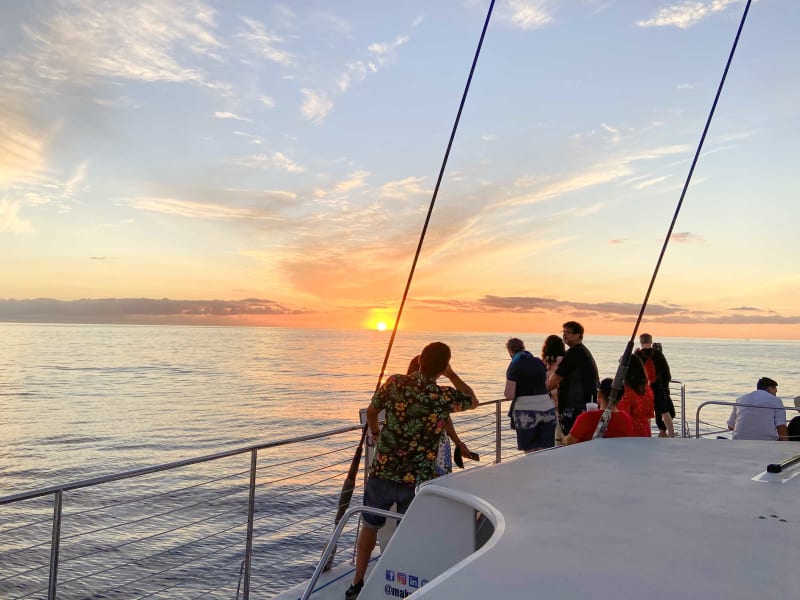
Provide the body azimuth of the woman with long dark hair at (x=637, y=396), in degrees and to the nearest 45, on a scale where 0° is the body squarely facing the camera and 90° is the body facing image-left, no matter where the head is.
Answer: approximately 180°

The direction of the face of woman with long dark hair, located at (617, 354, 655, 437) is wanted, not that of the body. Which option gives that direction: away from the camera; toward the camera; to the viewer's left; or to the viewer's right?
away from the camera

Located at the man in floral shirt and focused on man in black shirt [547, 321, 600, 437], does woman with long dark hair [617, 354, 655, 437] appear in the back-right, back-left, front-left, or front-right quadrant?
front-right

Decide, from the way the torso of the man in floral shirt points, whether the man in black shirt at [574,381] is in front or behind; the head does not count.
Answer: in front

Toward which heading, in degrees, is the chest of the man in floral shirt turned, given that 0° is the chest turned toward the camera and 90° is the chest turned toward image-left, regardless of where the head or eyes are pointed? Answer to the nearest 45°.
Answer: approximately 180°

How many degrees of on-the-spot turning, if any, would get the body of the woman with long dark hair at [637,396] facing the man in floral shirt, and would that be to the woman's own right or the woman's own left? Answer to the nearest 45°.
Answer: approximately 135° to the woman's own left

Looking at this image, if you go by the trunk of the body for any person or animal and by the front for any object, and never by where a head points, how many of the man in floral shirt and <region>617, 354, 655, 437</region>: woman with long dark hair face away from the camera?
2

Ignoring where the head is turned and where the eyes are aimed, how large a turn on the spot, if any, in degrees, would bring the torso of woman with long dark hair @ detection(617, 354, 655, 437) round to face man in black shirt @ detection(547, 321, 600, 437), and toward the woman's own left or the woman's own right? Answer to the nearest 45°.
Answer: approximately 45° to the woman's own left

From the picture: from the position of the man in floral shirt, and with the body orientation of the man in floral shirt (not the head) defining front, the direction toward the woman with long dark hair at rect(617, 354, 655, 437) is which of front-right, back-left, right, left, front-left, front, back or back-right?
front-right
